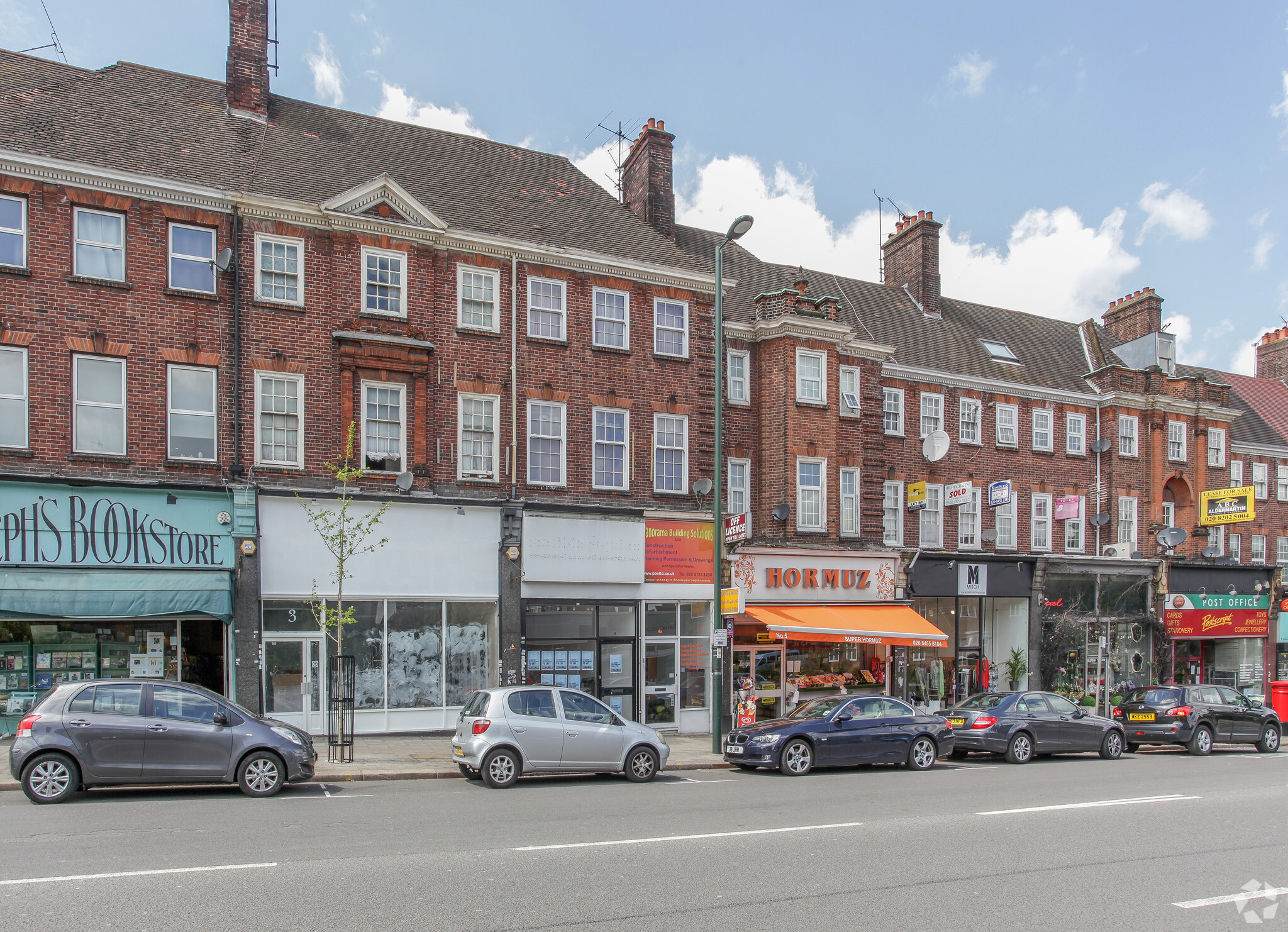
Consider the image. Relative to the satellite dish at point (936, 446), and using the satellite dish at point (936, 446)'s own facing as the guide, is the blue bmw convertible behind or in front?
in front

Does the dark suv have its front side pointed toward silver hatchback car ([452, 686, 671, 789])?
no

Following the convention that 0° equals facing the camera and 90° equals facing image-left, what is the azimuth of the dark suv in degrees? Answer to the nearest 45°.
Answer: approximately 225°

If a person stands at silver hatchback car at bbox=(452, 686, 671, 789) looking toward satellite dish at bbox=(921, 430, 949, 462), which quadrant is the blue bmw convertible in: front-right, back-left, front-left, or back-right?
front-right

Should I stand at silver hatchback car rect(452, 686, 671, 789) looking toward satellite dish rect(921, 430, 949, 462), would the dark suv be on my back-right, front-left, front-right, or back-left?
front-right

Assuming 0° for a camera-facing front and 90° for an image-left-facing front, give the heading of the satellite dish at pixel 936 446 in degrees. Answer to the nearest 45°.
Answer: approximately 45°

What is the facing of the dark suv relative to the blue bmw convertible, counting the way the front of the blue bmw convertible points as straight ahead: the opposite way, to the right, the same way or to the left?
the opposite way

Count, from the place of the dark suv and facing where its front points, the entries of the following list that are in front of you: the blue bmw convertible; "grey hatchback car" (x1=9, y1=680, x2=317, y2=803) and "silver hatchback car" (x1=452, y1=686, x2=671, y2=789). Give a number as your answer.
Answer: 0

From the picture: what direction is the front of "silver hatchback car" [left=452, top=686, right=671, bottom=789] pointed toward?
to the viewer's right

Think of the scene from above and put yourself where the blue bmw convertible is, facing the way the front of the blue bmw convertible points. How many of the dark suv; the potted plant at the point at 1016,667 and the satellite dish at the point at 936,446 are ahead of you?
0

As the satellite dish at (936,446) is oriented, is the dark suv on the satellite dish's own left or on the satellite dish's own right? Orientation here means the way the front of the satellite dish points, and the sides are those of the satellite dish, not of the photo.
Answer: on the satellite dish's own left
